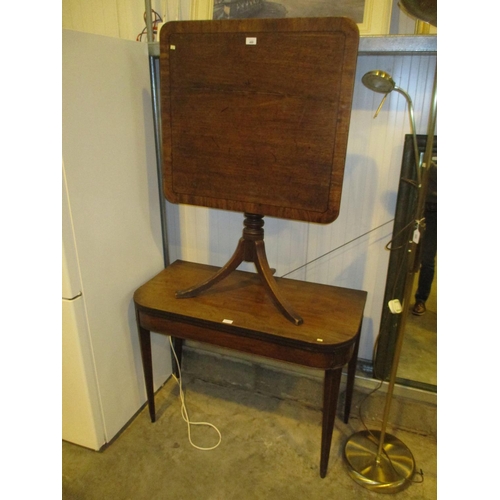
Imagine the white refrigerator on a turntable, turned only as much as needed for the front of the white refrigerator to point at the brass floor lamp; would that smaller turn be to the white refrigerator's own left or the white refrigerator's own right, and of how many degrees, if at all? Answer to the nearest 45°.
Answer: approximately 90° to the white refrigerator's own left
